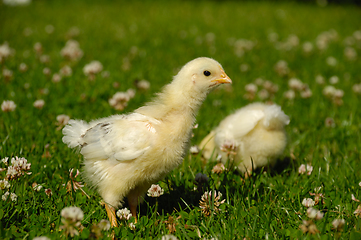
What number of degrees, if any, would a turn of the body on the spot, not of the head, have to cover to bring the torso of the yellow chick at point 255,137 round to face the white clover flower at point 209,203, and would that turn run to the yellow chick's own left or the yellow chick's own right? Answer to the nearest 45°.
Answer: approximately 90° to the yellow chick's own left

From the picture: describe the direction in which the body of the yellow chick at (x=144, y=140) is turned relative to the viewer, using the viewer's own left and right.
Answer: facing to the right of the viewer

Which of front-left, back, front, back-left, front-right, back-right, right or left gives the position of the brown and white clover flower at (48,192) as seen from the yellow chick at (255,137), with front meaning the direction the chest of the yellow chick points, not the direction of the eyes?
front-left

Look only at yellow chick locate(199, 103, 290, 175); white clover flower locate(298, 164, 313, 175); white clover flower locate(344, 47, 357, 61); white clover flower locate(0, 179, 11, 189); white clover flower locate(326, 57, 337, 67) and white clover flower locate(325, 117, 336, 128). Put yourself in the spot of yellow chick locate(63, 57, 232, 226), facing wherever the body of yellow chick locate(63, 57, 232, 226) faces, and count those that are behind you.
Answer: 1

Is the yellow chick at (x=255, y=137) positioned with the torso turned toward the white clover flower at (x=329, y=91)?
no

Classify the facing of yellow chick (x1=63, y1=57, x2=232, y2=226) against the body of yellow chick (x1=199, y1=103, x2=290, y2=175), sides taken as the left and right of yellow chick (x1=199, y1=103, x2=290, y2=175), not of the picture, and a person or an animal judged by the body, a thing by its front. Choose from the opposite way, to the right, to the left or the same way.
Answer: the opposite way

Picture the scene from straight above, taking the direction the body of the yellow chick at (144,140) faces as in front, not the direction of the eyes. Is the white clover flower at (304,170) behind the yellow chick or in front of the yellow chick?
in front

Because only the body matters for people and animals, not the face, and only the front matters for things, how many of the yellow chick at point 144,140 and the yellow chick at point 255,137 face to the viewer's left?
1

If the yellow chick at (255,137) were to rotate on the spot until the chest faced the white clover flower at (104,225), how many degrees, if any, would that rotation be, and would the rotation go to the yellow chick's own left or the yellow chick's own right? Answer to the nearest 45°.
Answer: approximately 45° to the yellow chick's own left

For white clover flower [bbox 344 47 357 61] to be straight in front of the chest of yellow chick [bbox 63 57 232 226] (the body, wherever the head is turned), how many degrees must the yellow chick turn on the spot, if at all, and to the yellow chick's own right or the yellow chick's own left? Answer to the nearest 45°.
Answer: approximately 45° to the yellow chick's own left

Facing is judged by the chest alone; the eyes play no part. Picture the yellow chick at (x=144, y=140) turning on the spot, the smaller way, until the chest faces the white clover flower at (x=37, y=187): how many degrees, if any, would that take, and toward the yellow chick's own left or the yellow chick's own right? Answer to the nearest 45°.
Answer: approximately 180°

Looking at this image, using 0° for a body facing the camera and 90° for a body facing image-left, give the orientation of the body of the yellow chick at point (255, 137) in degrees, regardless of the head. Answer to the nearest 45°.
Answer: approximately 90°

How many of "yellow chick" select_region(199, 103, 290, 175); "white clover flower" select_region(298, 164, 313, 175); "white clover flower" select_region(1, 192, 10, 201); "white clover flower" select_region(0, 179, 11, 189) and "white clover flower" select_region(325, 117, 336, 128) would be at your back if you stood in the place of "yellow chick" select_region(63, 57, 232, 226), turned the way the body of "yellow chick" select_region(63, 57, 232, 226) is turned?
2

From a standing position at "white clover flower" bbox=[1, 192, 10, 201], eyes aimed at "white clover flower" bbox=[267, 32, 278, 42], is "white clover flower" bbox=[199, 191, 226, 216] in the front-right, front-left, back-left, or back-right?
front-right

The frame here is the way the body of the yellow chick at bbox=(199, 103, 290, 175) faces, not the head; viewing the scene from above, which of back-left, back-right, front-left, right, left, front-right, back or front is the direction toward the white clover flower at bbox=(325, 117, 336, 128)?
back-right
